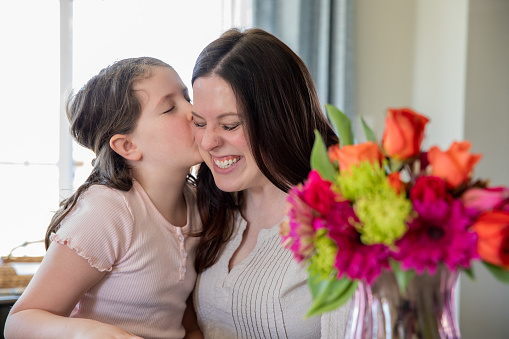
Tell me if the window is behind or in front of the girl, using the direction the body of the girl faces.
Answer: behind

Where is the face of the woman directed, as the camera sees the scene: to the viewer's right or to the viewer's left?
to the viewer's left

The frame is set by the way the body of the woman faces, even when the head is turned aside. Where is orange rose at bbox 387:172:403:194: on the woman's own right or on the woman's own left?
on the woman's own left

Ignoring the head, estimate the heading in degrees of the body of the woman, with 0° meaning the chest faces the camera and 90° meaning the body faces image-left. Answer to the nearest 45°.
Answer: approximately 45°

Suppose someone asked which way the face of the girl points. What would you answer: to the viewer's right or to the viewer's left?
to the viewer's right

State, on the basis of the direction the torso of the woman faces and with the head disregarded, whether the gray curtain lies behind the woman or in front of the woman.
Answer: behind

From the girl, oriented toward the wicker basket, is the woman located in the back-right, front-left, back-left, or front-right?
back-right

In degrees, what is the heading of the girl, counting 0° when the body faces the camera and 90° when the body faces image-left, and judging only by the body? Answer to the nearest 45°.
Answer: approximately 315°
